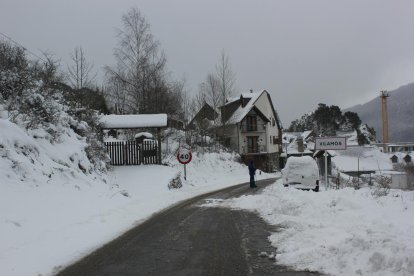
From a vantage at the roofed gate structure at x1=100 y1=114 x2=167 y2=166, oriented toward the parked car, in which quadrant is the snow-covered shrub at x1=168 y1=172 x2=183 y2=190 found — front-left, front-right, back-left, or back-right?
front-right

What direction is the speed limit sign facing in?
toward the camera

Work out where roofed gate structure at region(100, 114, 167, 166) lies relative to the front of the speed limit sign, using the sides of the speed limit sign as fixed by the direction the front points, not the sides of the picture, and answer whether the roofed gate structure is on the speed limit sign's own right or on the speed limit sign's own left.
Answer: on the speed limit sign's own right

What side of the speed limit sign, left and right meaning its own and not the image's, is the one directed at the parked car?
left
